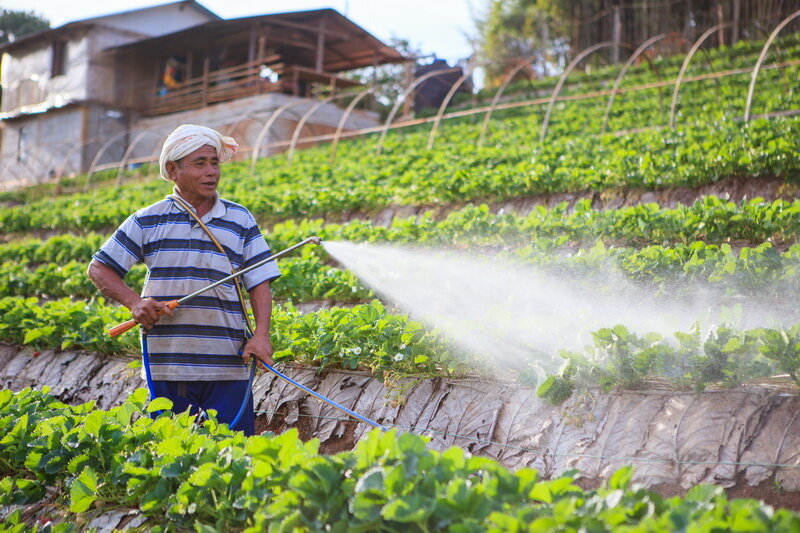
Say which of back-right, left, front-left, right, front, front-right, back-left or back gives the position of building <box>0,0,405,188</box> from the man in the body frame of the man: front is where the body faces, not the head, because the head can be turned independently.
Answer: back-left

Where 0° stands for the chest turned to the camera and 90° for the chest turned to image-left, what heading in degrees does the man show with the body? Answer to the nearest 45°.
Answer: approximately 315°

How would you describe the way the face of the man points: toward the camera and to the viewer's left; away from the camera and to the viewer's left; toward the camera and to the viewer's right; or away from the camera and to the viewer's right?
toward the camera and to the viewer's right

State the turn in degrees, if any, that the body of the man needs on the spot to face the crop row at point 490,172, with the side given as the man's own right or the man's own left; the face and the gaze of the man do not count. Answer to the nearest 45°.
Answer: approximately 90° to the man's own left

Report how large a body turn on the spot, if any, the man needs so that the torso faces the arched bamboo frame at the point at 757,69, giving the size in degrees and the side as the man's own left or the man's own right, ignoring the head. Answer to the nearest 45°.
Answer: approximately 90° to the man's own left

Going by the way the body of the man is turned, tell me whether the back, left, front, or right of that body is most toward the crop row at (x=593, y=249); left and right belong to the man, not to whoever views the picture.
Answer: left
